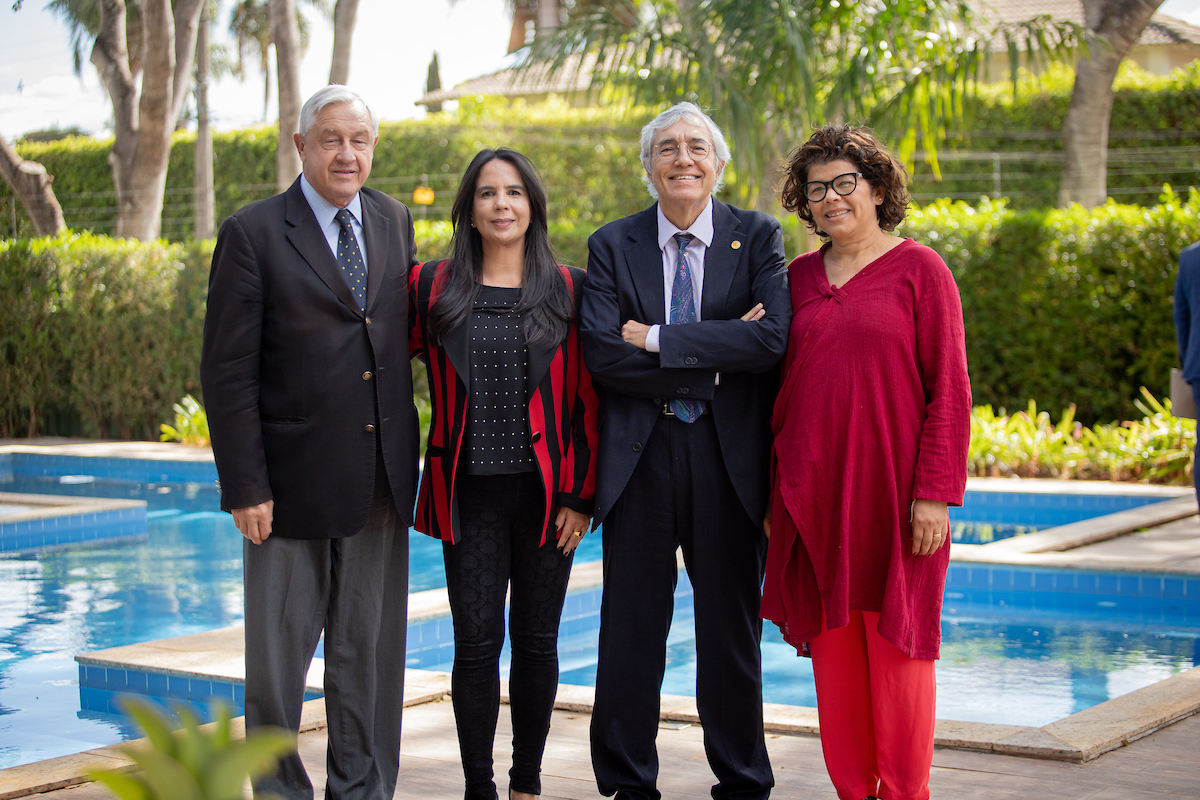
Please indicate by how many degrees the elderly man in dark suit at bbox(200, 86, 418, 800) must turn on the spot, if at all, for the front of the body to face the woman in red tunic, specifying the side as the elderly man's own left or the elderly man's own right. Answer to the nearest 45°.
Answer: approximately 45° to the elderly man's own left

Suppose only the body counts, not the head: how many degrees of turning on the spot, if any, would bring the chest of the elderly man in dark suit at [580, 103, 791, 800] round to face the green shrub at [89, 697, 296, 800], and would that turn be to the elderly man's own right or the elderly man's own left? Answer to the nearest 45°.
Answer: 0° — they already face it

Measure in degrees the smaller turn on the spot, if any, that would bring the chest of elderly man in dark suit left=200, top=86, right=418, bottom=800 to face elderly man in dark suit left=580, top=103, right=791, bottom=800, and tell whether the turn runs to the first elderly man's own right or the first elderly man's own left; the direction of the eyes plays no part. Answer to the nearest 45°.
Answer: approximately 45° to the first elderly man's own left

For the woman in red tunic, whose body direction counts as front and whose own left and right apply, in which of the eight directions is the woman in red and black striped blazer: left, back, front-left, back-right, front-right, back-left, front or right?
front-right

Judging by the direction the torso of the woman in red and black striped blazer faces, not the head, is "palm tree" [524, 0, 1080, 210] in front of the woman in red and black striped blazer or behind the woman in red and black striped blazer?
behind

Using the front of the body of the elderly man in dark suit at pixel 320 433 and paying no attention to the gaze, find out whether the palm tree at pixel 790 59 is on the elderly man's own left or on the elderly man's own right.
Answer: on the elderly man's own left

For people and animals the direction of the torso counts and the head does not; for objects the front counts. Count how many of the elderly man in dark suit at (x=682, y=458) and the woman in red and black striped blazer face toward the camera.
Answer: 2

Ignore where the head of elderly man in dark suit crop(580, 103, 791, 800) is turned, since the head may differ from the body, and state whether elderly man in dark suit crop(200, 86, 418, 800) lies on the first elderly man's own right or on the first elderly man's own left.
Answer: on the first elderly man's own right

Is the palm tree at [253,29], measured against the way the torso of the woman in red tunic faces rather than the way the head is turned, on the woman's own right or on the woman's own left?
on the woman's own right

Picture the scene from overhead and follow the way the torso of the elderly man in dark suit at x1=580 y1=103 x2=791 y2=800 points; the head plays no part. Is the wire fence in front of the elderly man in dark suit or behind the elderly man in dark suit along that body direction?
behind

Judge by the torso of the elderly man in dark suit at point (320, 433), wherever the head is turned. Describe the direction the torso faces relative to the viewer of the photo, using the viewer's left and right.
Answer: facing the viewer and to the right of the viewer

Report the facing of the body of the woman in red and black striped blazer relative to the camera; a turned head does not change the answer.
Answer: toward the camera

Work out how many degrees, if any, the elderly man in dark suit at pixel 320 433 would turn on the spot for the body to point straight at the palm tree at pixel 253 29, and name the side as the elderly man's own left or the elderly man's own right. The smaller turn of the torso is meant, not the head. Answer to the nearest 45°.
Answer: approximately 135° to the elderly man's own left

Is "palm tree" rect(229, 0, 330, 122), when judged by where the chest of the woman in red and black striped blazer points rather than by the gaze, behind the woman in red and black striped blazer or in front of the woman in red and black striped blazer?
behind
